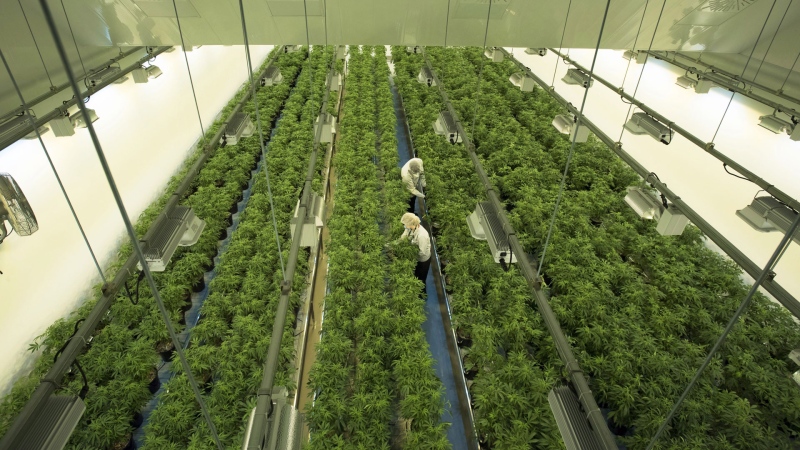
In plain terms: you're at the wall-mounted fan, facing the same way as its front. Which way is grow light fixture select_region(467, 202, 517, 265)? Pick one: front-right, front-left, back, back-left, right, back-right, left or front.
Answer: front-right

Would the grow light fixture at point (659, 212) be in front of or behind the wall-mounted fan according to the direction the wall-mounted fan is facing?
in front

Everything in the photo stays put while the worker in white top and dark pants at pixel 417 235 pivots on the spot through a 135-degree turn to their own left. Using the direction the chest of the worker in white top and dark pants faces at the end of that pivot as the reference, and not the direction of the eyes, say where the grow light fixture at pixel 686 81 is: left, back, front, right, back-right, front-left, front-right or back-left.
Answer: left

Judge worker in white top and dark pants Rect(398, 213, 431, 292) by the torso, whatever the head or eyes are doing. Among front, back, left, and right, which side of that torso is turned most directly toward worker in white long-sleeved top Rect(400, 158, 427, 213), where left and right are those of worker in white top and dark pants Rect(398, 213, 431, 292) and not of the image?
right

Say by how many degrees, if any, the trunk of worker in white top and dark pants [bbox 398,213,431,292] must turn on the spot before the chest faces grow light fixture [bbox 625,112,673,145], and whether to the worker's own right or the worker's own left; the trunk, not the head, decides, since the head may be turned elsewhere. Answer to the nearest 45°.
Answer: approximately 180°

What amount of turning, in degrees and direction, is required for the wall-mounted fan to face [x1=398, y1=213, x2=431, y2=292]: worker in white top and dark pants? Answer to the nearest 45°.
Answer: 0° — it already faces them

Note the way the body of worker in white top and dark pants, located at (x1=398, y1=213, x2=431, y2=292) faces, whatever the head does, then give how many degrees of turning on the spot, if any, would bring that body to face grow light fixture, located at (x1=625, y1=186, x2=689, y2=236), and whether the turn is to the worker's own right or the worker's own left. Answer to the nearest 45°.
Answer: approximately 180°

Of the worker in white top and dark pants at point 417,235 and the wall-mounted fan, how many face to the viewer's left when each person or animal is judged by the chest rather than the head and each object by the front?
1

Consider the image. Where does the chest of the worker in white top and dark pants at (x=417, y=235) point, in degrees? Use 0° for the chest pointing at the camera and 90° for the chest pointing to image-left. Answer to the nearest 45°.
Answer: approximately 90°

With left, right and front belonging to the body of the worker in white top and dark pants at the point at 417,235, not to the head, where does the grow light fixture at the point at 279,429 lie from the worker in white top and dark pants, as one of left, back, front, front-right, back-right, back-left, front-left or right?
left

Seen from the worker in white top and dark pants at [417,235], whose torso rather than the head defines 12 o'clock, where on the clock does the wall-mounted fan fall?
The wall-mounted fan is roughly at 11 o'clock from the worker in white top and dark pants.

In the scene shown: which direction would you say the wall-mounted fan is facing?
to the viewer's right
